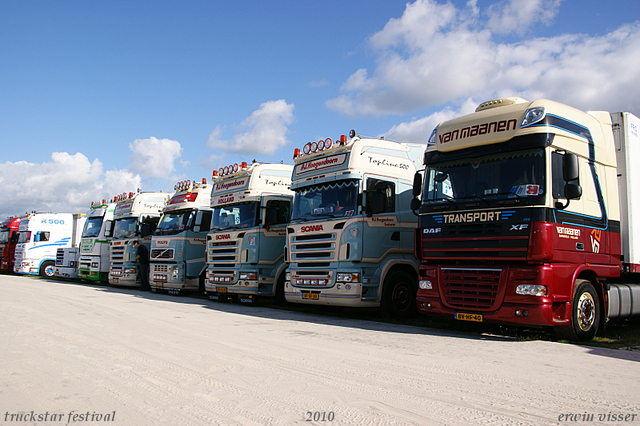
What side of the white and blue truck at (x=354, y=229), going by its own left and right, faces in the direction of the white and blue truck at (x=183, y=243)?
right

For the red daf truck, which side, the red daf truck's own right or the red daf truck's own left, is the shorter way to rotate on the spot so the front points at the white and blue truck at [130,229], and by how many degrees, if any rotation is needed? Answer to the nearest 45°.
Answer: approximately 90° to the red daf truck's own right

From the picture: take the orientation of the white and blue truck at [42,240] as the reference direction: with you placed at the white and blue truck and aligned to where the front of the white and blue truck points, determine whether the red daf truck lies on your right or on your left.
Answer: on your left

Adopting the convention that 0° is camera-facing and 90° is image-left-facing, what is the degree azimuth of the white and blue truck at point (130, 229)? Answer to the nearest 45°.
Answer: approximately 45°

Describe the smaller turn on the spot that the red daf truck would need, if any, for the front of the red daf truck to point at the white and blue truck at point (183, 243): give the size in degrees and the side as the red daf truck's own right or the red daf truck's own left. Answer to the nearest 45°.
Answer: approximately 90° to the red daf truck's own right

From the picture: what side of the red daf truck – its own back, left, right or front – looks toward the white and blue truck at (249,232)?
right

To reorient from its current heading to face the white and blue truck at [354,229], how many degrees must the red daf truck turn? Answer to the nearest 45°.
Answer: approximately 90° to its right

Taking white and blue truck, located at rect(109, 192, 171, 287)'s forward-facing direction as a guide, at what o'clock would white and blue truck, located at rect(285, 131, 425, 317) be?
white and blue truck, located at rect(285, 131, 425, 317) is roughly at 10 o'clock from white and blue truck, located at rect(109, 192, 171, 287).

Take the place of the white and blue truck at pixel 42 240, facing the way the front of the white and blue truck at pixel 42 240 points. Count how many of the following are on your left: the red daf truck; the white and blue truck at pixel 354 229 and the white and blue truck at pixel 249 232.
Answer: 3

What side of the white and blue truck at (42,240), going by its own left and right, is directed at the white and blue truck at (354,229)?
left
